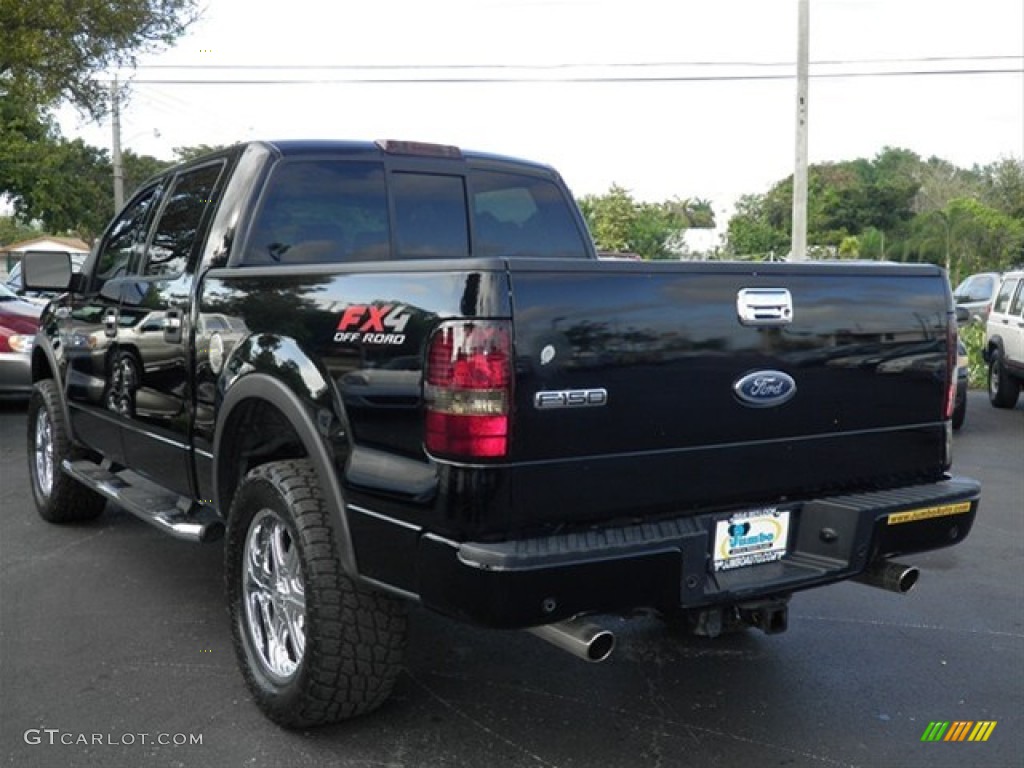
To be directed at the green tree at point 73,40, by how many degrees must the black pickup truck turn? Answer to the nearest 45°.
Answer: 0° — it already faces it

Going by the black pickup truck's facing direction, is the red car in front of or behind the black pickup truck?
in front

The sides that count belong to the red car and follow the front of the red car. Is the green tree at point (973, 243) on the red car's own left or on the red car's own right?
on the red car's own left

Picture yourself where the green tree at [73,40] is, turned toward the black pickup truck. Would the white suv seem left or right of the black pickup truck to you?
left

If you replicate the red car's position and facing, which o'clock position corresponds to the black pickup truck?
The black pickup truck is roughly at 1 o'clock from the red car.

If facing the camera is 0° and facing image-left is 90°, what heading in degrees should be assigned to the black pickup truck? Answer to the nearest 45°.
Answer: approximately 135°

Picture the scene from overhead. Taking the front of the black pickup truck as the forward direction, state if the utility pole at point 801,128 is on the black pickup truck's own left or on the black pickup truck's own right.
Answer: on the black pickup truck's own right

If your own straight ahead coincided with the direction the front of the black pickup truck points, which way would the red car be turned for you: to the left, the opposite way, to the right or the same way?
the opposite way

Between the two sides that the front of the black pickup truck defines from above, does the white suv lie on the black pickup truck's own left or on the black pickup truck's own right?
on the black pickup truck's own right

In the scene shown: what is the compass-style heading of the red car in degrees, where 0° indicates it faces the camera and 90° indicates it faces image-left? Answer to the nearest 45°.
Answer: approximately 315°

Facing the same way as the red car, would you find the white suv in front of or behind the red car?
in front
